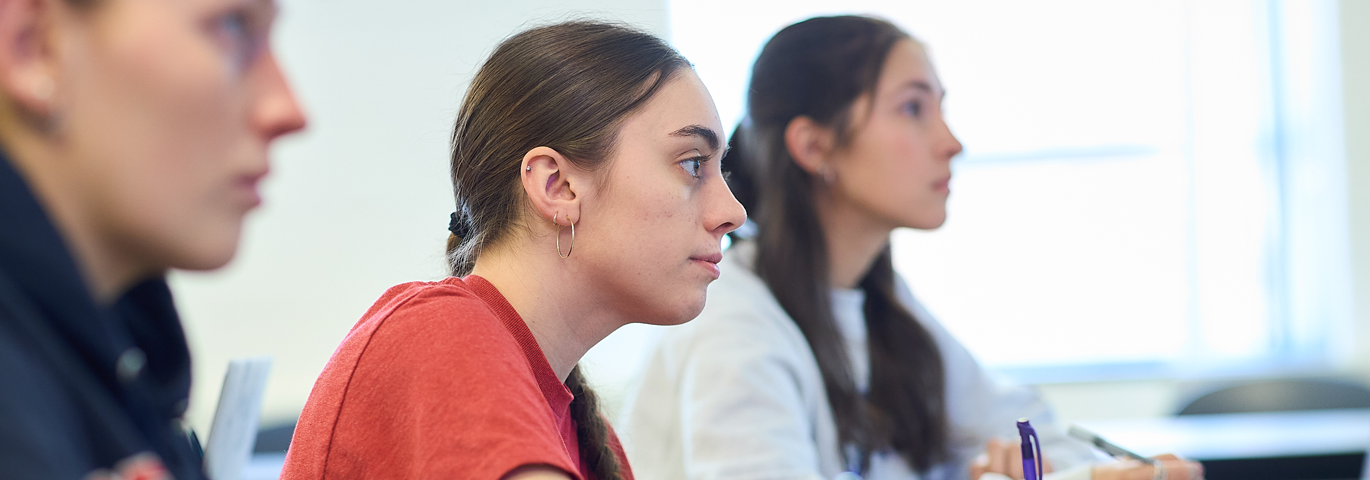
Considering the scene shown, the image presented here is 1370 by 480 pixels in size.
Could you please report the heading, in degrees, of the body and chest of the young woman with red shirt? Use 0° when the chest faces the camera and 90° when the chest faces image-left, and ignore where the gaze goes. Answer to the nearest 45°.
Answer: approximately 270°

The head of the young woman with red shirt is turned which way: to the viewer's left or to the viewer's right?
to the viewer's right
